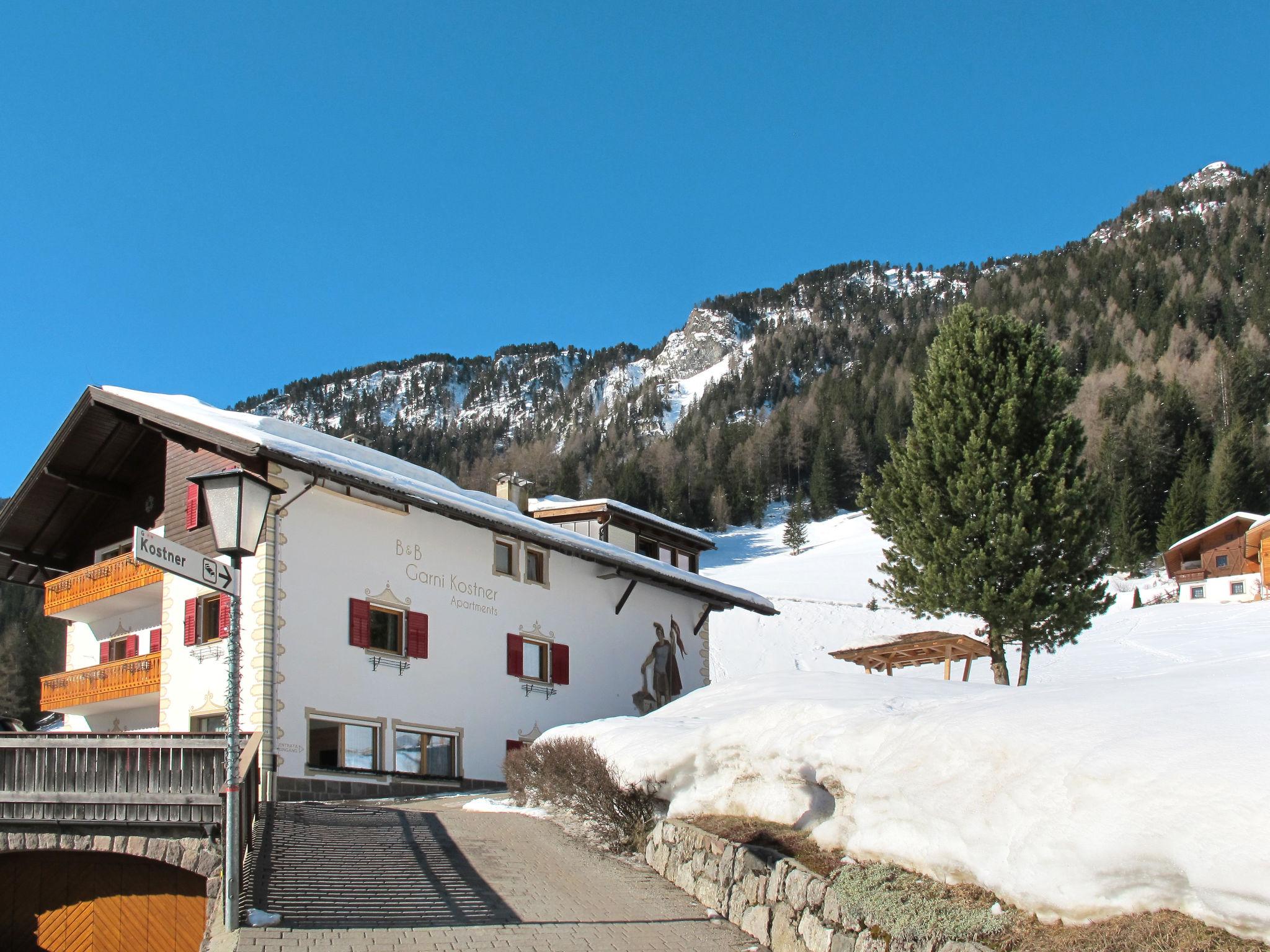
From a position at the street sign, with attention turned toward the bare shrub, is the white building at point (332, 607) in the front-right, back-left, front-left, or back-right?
front-left

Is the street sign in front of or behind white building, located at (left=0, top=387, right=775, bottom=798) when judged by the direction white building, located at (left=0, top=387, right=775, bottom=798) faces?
in front

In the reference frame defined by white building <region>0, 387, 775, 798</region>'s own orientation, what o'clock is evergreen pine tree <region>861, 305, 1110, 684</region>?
The evergreen pine tree is roughly at 8 o'clock from the white building.

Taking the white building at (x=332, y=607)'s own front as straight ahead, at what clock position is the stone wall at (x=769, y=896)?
The stone wall is roughly at 10 o'clock from the white building.

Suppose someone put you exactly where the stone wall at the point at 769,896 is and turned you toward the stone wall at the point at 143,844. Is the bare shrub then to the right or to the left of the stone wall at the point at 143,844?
right

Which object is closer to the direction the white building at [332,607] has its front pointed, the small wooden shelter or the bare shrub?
the bare shrub

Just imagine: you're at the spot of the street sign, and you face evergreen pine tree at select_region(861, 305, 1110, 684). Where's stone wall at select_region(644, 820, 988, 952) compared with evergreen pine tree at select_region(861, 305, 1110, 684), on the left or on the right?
right

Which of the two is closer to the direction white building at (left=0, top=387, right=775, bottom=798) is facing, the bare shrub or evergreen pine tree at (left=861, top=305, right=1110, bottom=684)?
the bare shrub

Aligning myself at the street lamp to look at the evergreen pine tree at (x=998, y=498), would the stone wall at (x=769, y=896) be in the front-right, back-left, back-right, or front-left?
front-right
